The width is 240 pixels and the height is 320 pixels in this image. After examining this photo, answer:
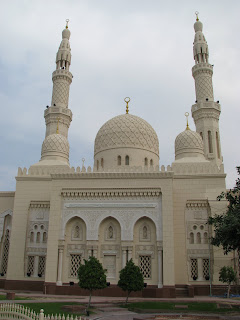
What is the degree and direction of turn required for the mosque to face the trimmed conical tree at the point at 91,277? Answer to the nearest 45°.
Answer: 0° — it already faces it

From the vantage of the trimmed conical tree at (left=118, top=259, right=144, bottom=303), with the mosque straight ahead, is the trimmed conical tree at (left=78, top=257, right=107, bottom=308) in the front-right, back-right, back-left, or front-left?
back-left

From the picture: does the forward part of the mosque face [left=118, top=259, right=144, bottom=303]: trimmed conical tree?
yes

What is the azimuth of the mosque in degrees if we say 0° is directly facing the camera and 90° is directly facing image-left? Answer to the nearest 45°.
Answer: approximately 0°
